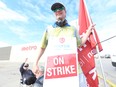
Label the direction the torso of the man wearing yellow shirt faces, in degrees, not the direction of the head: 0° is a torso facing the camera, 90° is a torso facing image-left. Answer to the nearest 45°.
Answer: approximately 0°
